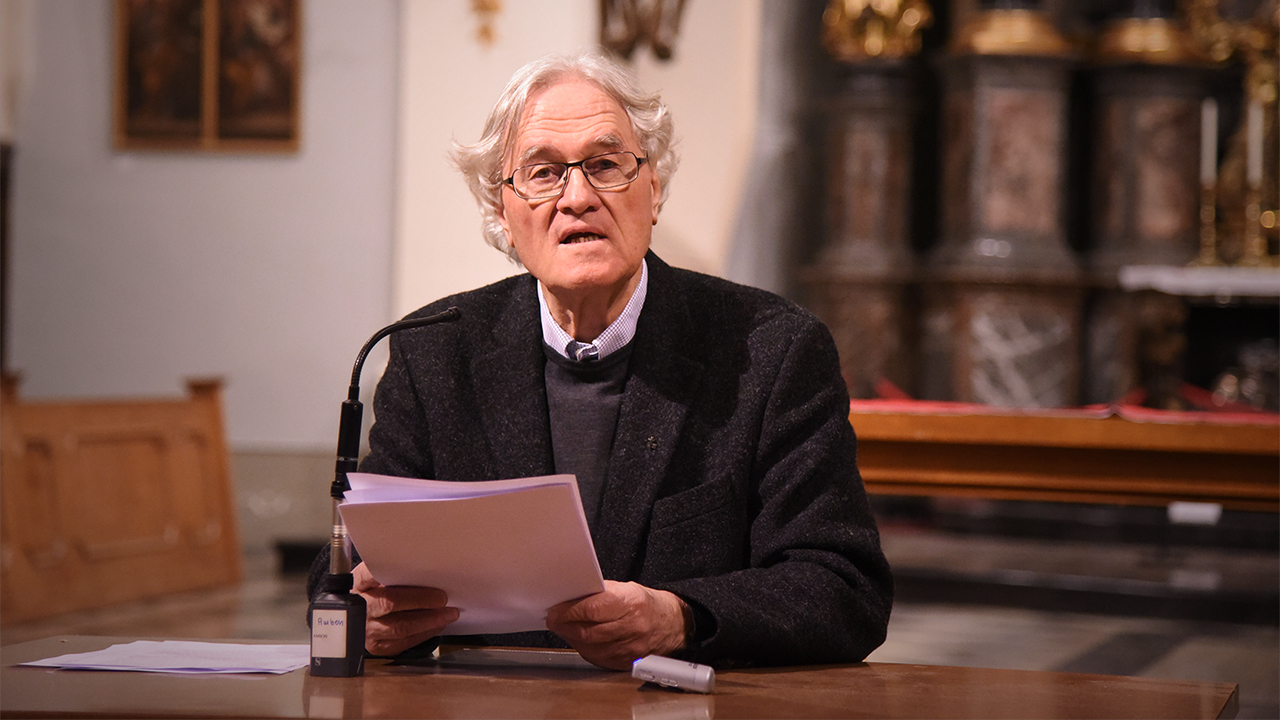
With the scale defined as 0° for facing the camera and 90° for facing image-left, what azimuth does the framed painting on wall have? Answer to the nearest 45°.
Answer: approximately 0°

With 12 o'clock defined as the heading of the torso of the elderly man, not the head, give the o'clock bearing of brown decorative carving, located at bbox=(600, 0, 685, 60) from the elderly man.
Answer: The brown decorative carving is roughly at 6 o'clock from the elderly man.

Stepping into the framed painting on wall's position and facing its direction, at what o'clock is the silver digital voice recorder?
The silver digital voice recorder is roughly at 12 o'clock from the framed painting on wall.

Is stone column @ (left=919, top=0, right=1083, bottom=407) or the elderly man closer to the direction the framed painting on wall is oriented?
the elderly man

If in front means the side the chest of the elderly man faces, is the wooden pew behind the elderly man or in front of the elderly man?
behind
